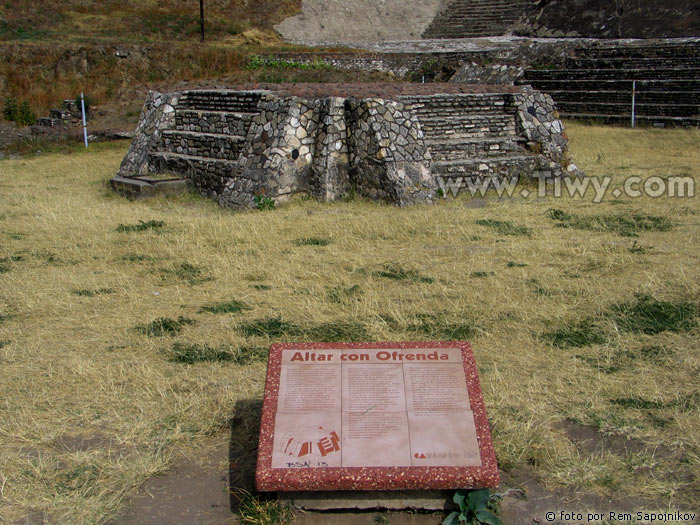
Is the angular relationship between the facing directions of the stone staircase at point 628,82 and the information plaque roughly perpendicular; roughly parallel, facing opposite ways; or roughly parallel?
roughly parallel

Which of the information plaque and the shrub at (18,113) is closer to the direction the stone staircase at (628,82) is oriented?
the information plaque

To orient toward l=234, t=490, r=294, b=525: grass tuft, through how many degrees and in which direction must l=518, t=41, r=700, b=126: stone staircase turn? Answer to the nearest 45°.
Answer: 0° — it already faces it

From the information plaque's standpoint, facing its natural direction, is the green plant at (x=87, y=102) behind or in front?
behind

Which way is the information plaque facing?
toward the camera

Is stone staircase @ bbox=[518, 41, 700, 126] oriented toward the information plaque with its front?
yes

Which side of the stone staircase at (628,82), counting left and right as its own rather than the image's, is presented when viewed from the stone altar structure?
front

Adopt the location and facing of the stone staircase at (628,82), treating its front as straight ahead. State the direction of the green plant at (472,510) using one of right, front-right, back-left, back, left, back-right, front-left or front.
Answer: front

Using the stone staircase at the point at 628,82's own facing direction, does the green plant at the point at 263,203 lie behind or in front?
in front

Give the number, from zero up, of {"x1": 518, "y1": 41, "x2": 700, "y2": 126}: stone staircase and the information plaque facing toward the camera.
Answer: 2

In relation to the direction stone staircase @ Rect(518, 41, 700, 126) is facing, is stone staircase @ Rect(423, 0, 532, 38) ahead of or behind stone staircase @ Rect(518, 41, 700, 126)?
behind

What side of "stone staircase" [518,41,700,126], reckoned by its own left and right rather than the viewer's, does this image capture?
front

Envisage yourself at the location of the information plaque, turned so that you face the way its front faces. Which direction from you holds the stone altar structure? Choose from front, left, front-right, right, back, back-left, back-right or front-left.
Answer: back
